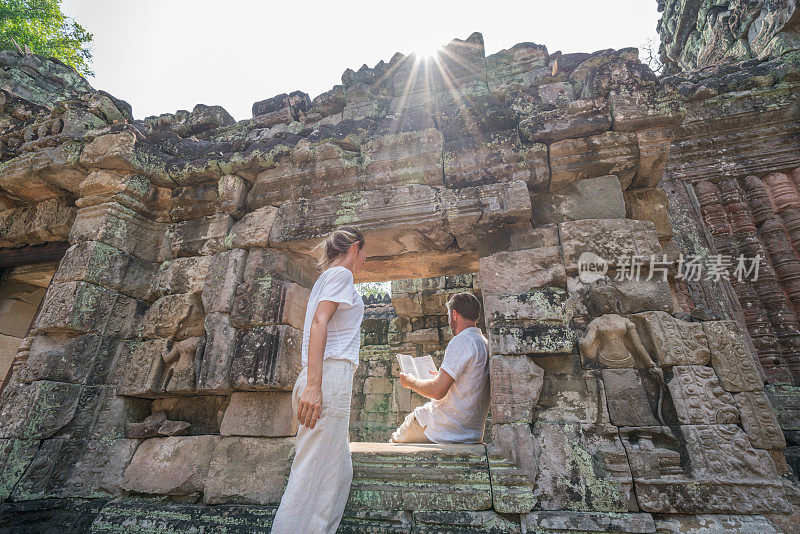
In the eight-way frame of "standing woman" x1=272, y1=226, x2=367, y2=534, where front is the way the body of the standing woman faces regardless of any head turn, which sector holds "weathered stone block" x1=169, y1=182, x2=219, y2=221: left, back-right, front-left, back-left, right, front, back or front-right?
back-left

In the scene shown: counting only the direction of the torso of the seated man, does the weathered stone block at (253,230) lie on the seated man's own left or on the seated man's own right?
on the seated man's own left

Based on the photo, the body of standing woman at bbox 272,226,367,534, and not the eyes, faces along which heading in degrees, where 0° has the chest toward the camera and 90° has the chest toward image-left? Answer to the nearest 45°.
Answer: approximately 270°

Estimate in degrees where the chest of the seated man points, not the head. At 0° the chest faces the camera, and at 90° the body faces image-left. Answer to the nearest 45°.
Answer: approximately 135°

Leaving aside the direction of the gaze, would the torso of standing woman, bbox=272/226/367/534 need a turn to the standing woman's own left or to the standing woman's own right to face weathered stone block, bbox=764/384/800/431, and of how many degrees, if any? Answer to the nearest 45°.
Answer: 0° — they already face it

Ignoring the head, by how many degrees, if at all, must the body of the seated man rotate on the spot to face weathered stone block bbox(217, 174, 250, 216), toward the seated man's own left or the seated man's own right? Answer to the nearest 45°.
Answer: approximately 45° to the seated man's own left

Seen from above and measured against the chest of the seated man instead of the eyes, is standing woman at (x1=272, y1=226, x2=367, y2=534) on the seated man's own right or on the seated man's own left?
on the seated man's own left

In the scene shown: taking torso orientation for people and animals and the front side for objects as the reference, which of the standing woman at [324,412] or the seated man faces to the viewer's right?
the standing woman

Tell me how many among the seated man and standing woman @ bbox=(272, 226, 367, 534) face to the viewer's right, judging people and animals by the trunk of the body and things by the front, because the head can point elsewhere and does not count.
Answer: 1
